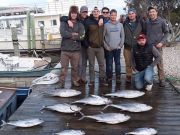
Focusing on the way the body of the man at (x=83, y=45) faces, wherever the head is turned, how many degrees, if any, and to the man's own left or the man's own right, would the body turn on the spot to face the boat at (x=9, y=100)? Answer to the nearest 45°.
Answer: approximately 90° to the man's own right

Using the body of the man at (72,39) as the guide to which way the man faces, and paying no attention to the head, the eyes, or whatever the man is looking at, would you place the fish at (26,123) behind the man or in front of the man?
in front

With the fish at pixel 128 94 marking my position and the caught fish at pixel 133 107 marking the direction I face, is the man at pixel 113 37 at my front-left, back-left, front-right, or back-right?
back-right

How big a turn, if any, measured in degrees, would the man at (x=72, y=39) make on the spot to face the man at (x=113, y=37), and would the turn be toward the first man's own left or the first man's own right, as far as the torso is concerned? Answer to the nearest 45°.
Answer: approximately 90° to the first man's own left

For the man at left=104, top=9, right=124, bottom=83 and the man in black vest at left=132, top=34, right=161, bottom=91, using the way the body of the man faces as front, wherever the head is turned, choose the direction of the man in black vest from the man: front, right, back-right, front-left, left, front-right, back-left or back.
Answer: left

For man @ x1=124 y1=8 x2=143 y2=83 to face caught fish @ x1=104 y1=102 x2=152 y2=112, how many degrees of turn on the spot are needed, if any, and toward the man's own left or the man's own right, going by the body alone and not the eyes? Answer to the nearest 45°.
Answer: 0° — they already face it
